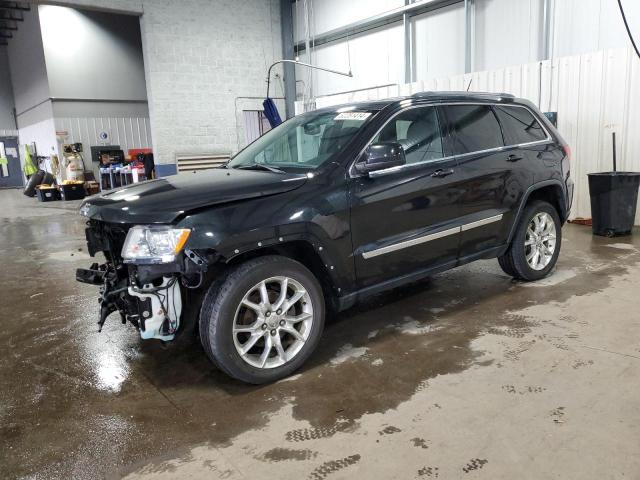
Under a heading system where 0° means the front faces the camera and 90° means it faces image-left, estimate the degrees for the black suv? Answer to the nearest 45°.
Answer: approximately 45°

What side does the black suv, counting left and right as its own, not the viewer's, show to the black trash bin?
back
